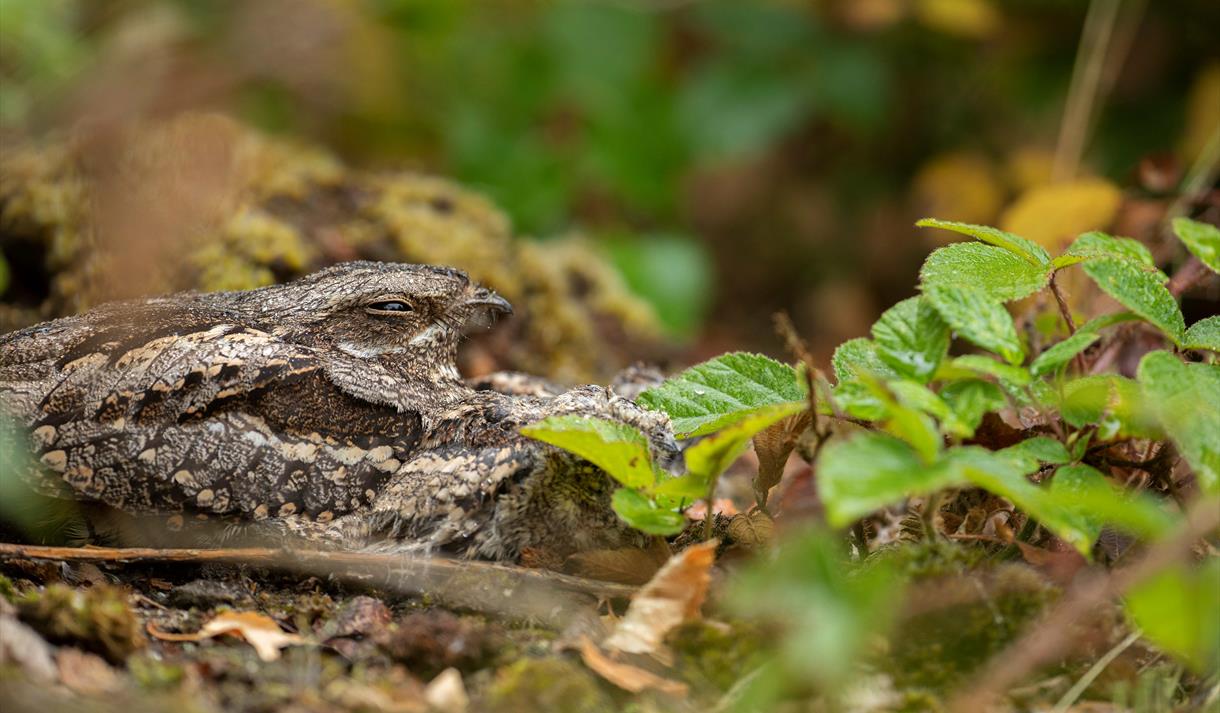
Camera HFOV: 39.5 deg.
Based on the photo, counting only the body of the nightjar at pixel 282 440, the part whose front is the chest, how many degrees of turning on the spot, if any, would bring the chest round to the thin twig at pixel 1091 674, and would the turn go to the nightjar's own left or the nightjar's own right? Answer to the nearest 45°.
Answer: approximately 45° to the nightjar's own right

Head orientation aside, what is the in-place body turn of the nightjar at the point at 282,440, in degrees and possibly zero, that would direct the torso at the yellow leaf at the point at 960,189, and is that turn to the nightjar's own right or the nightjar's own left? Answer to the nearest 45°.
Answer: approximately 45° to the nightjar's own left

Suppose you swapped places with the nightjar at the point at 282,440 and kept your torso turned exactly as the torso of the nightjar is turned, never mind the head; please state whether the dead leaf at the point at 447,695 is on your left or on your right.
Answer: on your right

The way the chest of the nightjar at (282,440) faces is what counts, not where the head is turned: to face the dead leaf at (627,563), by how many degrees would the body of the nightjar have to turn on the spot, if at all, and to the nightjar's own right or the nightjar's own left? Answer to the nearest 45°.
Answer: approximately 45° to the nightjar's own right

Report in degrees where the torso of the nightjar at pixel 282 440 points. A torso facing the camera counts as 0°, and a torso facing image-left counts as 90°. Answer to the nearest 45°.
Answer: approximately 270°

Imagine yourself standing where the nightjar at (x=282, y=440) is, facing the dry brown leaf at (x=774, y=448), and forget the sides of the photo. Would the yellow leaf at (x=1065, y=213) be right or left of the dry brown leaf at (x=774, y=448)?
left

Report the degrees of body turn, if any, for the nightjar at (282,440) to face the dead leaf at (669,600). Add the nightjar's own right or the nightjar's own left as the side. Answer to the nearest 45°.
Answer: approximately 45° to the nightjar's own right
